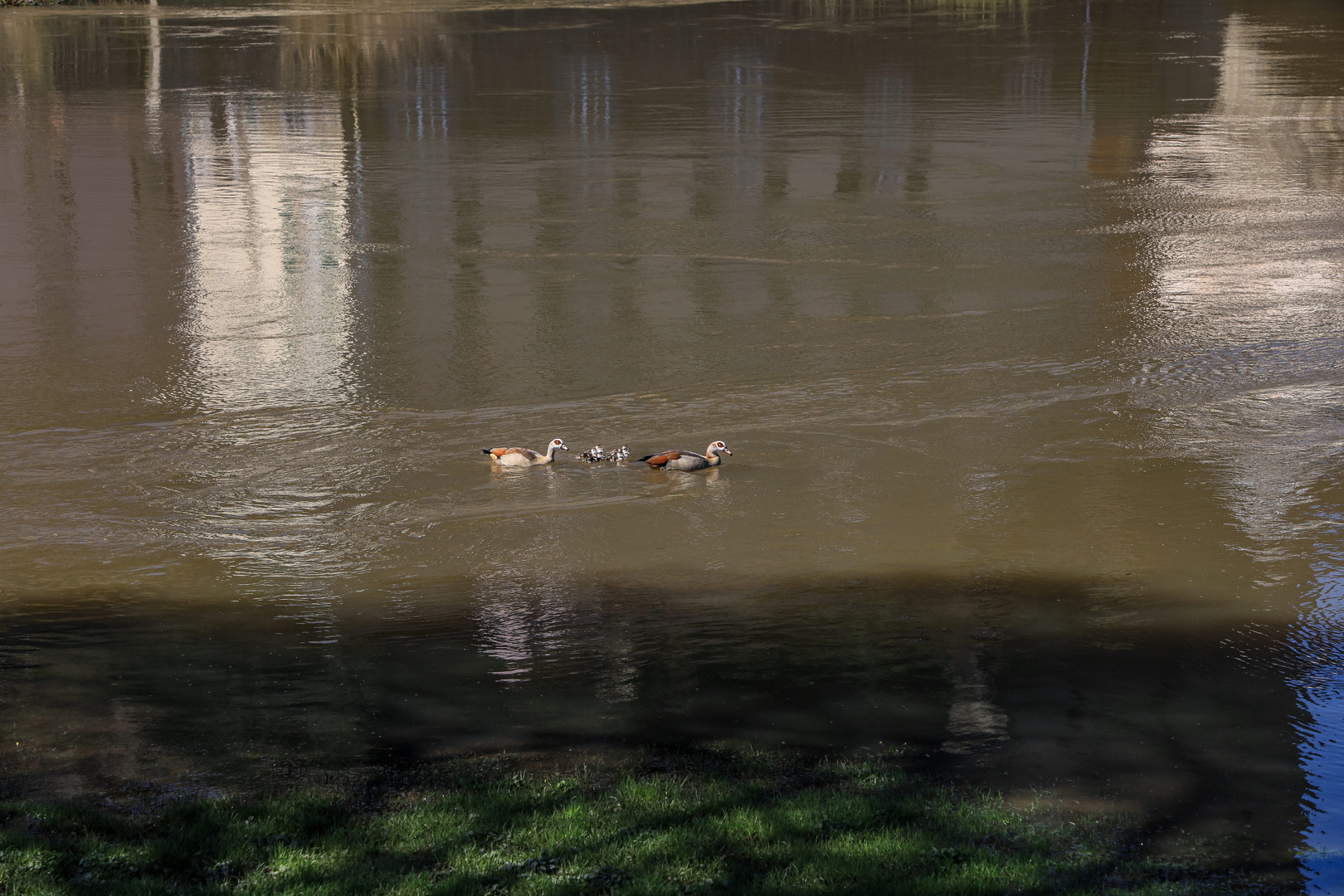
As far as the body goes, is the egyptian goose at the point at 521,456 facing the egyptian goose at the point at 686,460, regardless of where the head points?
yes

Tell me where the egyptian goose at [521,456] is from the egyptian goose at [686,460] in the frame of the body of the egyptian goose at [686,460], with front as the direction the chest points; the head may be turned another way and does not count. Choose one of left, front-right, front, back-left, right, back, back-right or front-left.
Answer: back

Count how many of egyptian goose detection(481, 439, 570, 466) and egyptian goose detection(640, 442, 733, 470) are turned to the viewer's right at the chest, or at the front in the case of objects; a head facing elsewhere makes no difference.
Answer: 2

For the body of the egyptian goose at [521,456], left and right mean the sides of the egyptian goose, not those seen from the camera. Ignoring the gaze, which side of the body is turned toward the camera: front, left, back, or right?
right

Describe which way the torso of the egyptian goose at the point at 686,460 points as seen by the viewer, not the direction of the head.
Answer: to the viewer's right
